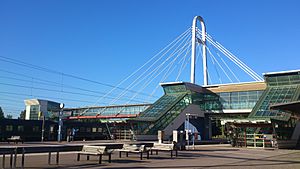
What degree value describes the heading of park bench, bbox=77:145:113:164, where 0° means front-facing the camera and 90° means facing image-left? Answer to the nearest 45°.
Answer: approximately 45°
